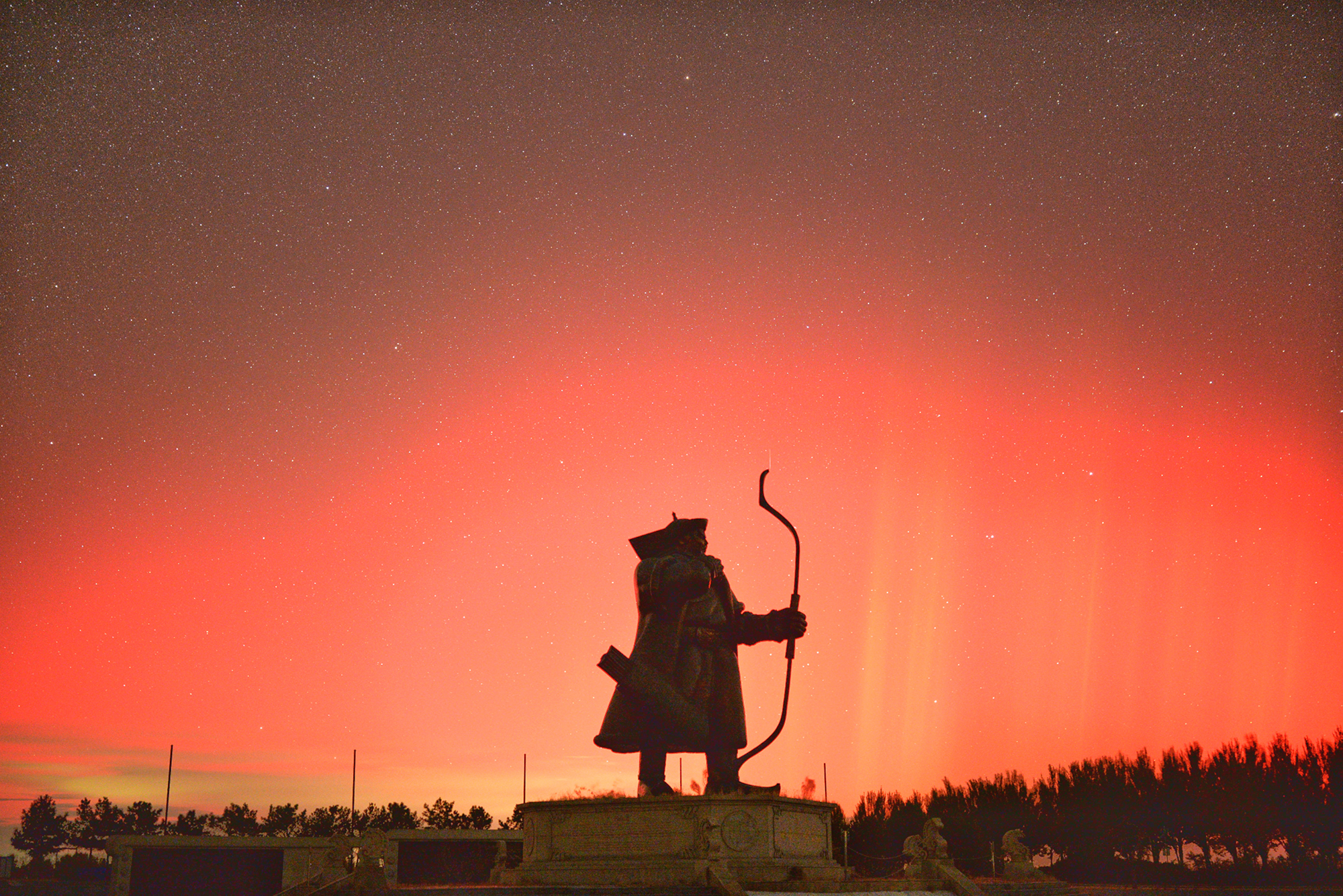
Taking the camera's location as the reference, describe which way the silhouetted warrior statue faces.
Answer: facing the viewer and to the right of the viewer

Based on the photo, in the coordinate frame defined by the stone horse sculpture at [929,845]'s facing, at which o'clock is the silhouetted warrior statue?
The silhouetted warrior statue is roughly at 5 o'clock from the stone horse sculpture.

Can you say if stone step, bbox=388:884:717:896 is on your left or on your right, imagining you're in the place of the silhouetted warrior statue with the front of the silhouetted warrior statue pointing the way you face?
on your right

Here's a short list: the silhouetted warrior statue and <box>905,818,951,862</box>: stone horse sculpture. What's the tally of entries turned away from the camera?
0

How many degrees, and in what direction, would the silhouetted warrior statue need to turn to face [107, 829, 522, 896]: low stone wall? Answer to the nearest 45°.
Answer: approximately 180°
